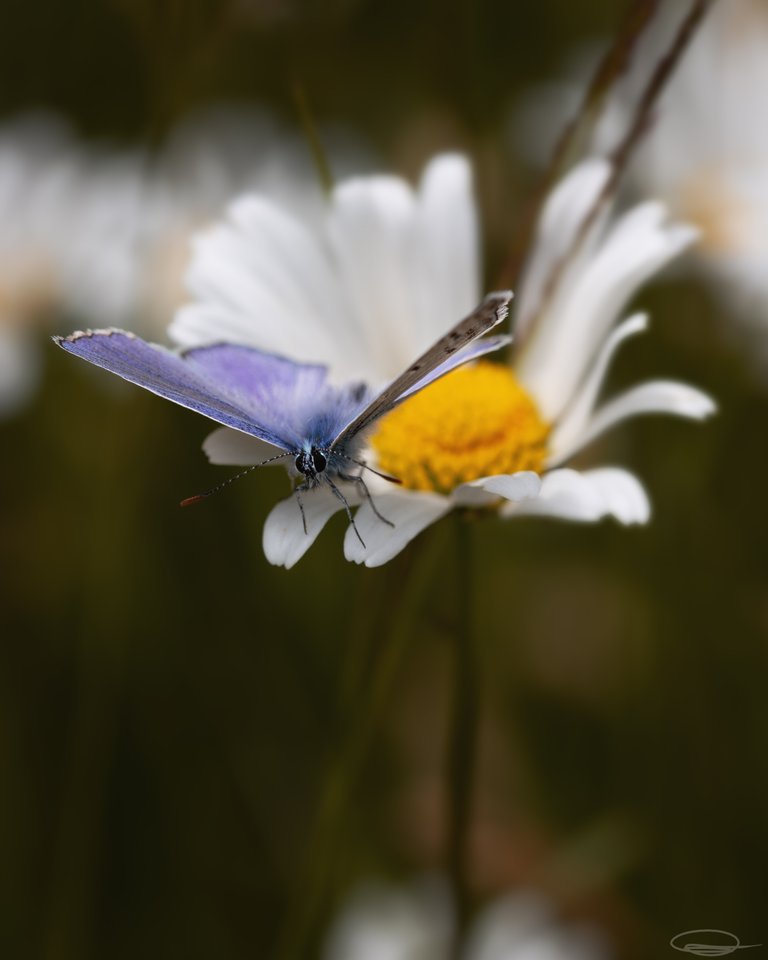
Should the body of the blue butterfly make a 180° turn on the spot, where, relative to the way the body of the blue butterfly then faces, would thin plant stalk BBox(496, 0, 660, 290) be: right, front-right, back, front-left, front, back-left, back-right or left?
right

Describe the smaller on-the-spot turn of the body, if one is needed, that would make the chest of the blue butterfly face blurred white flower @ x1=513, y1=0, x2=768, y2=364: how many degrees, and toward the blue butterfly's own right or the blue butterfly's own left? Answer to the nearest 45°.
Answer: approximately 135° to the blue butterfly's own left

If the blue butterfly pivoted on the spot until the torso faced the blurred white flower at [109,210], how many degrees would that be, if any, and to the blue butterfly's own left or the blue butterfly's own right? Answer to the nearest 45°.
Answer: approximately 180°

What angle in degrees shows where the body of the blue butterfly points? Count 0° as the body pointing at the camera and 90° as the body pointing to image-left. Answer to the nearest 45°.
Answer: approximately 0°
